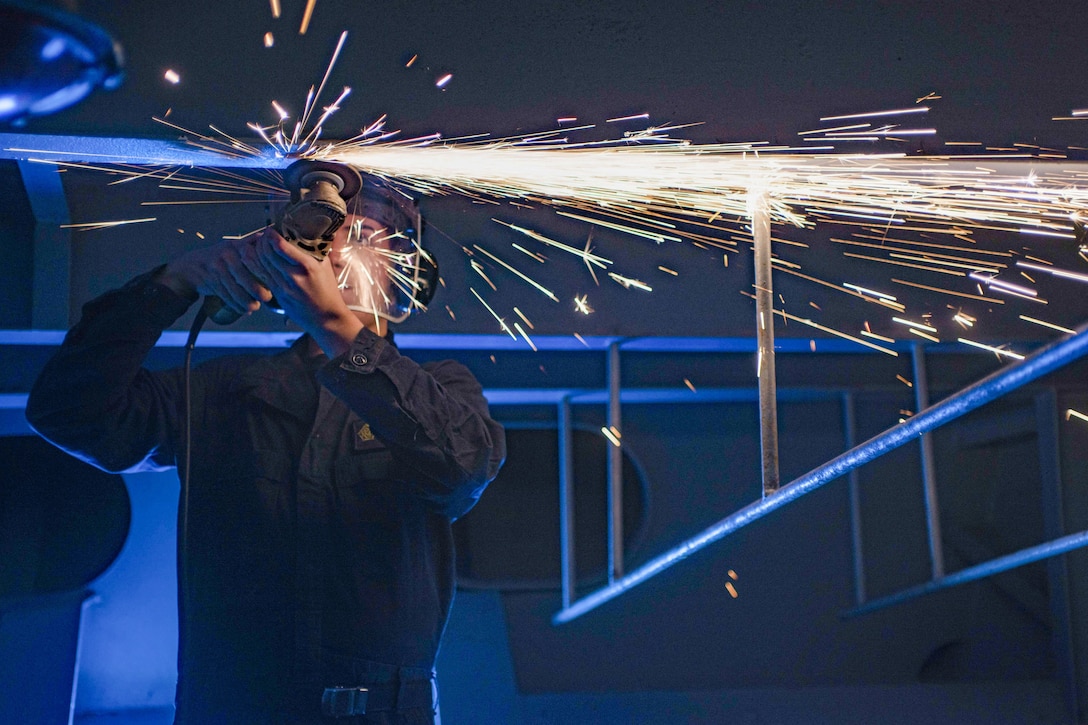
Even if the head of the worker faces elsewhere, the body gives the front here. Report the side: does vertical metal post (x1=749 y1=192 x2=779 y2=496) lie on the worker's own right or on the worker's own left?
on the worker's own left

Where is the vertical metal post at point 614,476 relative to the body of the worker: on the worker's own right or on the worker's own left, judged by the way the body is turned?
on the worker's own left

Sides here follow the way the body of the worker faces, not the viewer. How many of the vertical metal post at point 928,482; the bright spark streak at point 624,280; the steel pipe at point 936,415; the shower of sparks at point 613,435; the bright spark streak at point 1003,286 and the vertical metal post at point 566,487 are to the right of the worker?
0

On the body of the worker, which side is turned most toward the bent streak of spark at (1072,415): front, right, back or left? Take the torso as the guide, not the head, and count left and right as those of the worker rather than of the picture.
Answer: left

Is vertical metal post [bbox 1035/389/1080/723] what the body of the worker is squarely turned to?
no

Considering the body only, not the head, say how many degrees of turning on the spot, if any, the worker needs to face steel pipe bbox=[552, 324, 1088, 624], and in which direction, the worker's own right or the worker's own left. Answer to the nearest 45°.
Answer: approximately 45° to the worker's own left

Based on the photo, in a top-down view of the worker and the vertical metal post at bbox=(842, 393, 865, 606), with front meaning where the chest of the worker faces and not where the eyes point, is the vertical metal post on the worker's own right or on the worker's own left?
on the worker's own left

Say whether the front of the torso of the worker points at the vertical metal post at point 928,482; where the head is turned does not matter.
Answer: no

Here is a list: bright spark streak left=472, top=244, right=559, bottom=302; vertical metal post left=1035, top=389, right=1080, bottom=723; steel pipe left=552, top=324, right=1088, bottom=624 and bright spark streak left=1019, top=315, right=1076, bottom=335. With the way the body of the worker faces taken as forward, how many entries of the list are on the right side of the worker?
0

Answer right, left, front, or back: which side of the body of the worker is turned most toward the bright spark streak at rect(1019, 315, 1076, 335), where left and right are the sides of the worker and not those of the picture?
left

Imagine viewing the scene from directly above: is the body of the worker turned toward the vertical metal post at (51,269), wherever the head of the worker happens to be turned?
no

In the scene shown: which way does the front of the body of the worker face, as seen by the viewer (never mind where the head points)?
toward the camera

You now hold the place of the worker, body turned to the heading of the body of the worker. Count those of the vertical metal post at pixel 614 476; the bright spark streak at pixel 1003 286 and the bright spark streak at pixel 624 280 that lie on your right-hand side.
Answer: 0
